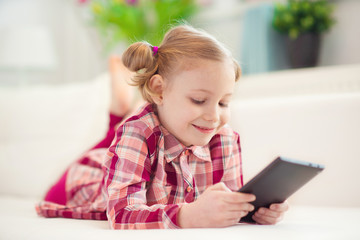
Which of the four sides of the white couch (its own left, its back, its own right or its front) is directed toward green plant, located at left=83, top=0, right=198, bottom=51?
back

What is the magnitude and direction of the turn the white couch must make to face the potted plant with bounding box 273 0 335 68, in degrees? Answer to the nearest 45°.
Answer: approximately 135° to its left

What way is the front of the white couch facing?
toward the camera

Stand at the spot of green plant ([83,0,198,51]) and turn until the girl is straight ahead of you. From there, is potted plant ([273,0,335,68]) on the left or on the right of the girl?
left
